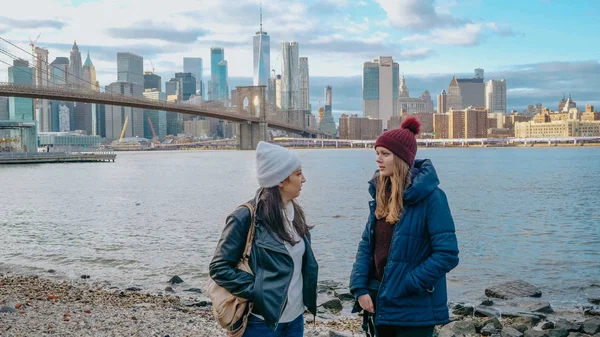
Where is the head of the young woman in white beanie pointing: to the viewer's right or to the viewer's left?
to the viewer's right

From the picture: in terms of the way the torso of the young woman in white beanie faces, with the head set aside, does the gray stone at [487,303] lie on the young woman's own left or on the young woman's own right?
on the young woman's own left

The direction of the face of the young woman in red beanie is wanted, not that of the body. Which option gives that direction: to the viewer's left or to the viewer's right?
to the viewer's left

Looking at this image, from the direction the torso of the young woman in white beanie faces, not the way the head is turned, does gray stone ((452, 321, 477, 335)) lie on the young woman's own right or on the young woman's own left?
on the young woman's own left

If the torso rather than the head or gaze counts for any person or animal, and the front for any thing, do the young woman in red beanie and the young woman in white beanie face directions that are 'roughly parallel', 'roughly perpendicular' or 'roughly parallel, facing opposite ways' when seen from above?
roughly perpendicular

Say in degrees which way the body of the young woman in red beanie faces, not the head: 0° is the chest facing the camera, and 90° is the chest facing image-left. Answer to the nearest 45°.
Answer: approximately 45°

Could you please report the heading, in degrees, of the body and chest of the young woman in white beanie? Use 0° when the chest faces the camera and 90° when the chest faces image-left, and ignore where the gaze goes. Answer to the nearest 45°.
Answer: approximately 315°

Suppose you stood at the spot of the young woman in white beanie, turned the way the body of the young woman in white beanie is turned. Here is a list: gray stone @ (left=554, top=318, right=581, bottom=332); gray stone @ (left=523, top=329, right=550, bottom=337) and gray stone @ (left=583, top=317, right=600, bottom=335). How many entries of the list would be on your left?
3
